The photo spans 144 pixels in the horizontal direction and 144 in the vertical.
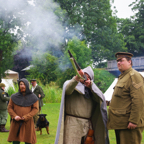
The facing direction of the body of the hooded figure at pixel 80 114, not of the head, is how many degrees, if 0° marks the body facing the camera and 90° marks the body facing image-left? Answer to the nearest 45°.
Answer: approximately 45°

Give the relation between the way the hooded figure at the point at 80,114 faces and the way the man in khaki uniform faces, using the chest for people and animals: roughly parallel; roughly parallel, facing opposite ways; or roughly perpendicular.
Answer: roughly parallel

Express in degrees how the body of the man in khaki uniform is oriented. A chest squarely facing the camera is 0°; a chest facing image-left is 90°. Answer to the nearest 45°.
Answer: approximately 45°

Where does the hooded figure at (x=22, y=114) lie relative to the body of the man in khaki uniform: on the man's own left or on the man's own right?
on the man's own right

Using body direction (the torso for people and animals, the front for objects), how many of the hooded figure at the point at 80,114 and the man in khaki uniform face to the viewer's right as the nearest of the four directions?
0

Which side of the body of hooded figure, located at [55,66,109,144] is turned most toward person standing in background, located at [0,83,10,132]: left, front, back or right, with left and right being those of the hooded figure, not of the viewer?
right

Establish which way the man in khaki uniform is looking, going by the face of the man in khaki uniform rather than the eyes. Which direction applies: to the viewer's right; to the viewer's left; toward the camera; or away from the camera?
to the viewer's left

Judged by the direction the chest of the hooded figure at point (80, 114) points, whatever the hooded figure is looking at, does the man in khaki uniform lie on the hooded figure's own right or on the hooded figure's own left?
on the hooded figure's own left
